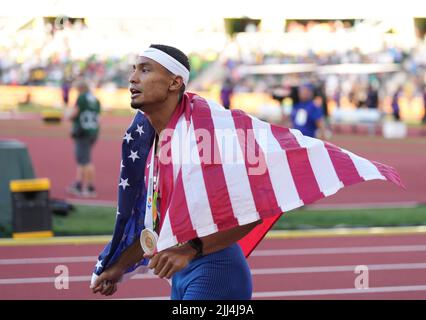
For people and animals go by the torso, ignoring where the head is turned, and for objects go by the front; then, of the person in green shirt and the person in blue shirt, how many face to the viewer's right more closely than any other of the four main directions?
0

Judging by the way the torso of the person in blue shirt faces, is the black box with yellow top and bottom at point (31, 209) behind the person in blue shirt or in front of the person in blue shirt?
in front

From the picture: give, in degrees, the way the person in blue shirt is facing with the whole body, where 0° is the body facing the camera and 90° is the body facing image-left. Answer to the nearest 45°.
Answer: approximately 45°

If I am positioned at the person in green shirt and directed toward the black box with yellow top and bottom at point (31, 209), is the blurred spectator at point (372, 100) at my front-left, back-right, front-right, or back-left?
back-left

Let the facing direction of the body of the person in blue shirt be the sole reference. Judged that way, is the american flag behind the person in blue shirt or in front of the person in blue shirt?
in front

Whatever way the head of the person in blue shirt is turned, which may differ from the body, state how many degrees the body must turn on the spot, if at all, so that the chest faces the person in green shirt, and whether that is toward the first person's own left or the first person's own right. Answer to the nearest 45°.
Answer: approximately 45° to the first person's own right
